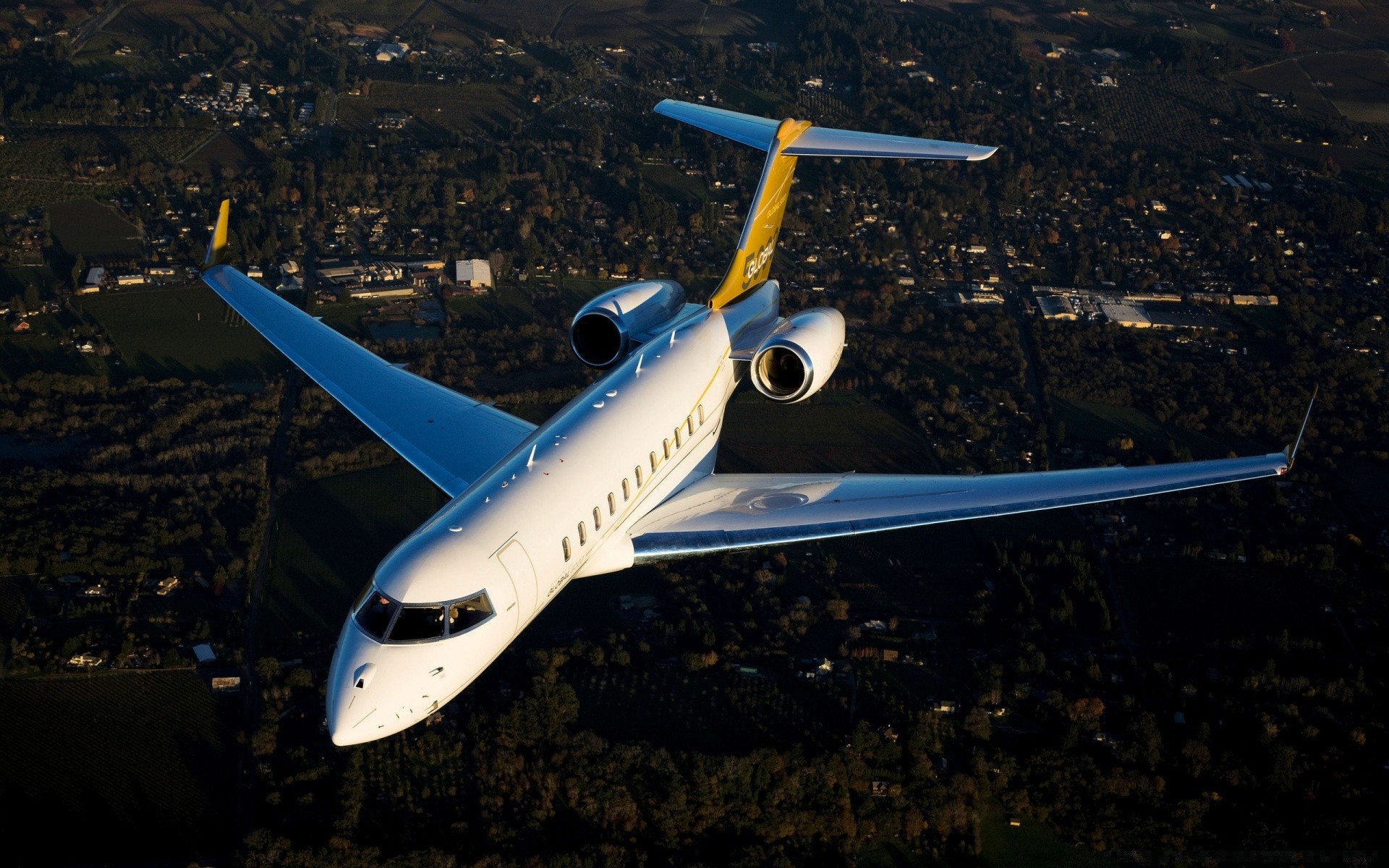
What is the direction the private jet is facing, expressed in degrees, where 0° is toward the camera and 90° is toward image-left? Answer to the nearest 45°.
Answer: approximately 45°
